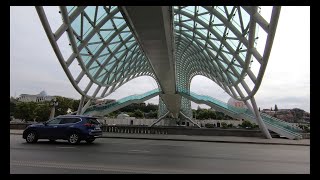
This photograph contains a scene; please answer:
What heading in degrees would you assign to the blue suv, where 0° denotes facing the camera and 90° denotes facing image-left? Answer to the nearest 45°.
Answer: approximately 135°
